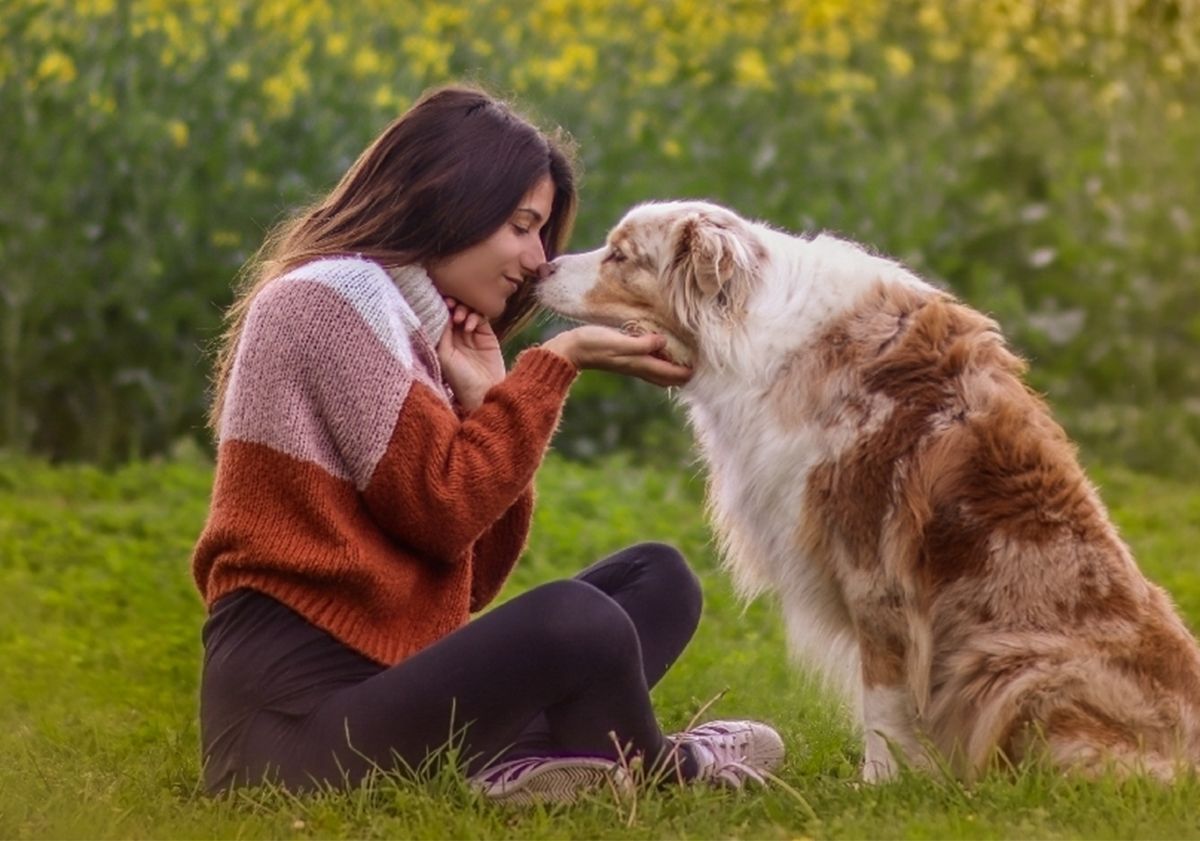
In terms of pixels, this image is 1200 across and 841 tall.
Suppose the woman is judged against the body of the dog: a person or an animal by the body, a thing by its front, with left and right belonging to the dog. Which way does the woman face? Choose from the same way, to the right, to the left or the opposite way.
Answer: the opposite way

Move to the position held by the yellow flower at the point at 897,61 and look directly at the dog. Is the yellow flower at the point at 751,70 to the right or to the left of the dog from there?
right

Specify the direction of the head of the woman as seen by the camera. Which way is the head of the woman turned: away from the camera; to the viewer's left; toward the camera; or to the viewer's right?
to the viewer's right

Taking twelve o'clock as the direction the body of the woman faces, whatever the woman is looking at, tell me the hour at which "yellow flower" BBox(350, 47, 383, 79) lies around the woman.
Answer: The yellow flower is roughly at 9 o'clock from the woman.

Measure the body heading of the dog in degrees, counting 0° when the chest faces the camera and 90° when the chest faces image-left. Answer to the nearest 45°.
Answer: approximately 90°

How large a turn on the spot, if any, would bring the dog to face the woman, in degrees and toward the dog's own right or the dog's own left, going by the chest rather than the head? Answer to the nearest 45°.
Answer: approximately 45° to the dog's own left

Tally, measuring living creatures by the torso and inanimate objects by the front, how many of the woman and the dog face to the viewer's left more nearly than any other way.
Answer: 1

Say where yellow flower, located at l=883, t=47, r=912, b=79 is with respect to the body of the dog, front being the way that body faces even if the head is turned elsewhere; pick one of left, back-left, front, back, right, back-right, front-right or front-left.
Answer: right

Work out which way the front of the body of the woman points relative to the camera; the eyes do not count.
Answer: to the viewer's right

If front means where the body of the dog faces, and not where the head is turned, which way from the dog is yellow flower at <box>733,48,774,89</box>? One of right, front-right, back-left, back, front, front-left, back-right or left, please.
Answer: right

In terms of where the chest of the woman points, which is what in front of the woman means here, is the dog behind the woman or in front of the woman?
in front
